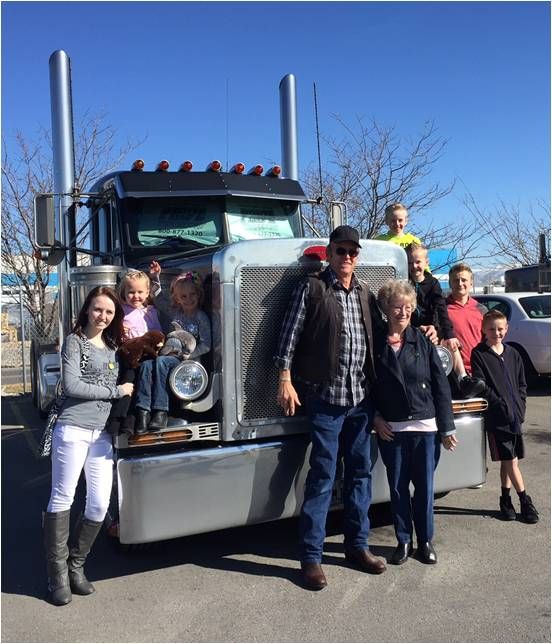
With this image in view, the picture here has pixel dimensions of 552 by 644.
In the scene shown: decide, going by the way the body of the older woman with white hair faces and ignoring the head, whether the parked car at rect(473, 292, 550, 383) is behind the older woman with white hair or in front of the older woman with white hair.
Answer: behind

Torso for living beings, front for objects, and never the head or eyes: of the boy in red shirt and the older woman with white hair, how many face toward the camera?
2

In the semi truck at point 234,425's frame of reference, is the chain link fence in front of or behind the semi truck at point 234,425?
behind

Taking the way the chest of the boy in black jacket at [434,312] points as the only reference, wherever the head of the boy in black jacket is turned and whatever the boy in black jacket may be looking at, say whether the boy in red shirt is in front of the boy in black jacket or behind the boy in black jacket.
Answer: behind

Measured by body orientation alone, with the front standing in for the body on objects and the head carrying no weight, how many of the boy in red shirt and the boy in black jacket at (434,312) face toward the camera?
2

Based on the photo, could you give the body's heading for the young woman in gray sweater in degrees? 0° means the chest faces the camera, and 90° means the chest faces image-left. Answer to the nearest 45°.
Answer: approximately 315°

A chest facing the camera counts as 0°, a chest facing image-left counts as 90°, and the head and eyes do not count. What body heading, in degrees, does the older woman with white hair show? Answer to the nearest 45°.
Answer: approximately 0°

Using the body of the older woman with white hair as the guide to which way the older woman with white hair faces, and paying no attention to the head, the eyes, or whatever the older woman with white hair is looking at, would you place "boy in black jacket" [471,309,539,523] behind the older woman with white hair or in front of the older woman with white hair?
behind
